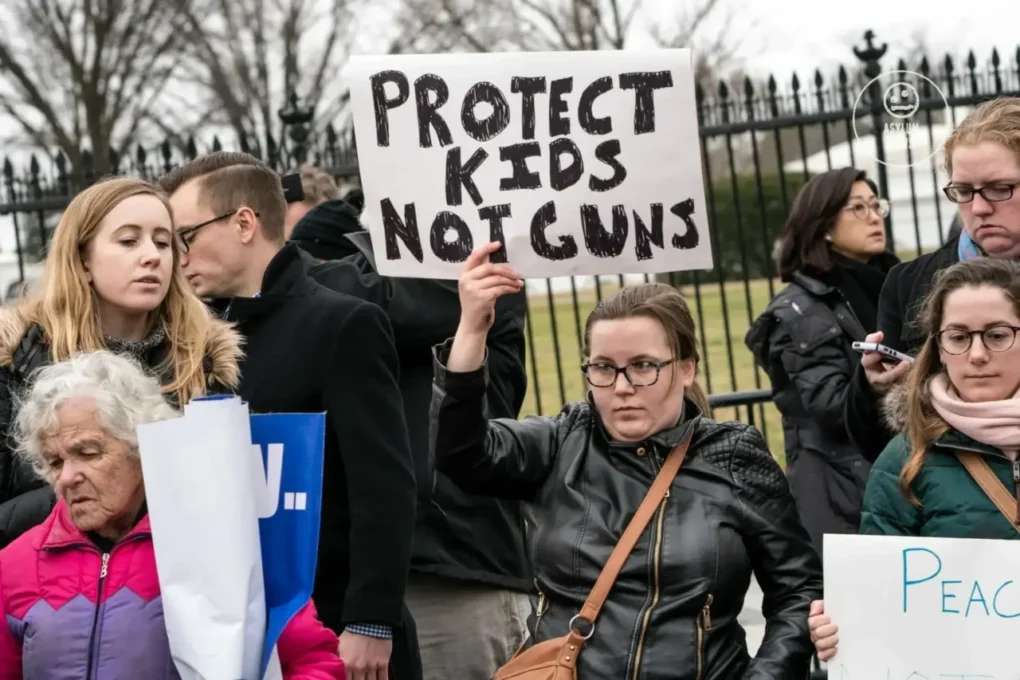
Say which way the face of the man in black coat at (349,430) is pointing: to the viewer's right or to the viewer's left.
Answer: to the viewer's left

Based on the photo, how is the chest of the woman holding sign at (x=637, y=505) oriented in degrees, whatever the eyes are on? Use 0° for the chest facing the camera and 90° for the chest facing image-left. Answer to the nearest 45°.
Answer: approximately 0°

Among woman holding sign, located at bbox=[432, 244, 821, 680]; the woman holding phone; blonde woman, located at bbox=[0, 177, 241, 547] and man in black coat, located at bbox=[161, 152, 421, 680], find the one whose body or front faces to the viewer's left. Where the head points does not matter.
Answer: the man in black coat

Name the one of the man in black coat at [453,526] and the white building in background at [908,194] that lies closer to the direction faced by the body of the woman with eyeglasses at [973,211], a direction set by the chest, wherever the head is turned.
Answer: the man in black coat

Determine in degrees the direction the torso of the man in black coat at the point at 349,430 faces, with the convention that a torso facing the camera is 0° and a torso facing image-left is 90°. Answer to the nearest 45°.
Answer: approximately 90°

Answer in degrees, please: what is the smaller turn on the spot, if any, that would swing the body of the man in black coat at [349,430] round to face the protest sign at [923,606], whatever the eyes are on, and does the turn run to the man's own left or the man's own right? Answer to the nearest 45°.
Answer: approximately 135° to the man's own left

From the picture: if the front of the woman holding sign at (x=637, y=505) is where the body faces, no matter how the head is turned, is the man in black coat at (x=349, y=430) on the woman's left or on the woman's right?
on the woman's right
